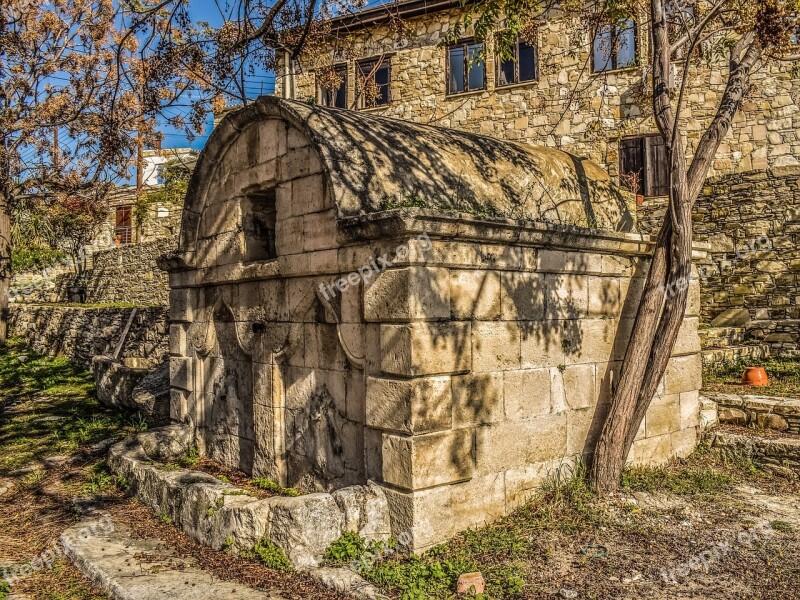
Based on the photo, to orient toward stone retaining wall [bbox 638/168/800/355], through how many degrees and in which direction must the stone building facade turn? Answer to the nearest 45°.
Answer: approximately 90° to its left

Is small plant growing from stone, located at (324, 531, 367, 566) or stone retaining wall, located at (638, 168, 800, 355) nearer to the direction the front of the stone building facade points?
the small plant growing from stone

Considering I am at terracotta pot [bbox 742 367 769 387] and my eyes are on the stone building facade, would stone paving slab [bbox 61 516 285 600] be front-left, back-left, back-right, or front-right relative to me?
back-left

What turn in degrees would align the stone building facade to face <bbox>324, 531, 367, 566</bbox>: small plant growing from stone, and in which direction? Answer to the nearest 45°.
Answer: approximately 45° to its left

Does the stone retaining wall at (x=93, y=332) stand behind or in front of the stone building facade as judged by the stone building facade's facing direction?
in front

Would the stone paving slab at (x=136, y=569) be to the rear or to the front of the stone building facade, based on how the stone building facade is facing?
to the front

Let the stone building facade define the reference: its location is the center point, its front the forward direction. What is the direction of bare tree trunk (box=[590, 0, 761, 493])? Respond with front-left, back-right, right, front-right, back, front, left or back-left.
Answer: front-left

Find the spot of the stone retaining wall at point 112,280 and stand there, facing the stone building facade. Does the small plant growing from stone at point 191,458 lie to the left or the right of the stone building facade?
right

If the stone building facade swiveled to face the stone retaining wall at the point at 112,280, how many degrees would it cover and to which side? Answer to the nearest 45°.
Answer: approximately 45° to its right

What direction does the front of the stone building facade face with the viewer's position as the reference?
facing the viewer and to the left of the viewer
